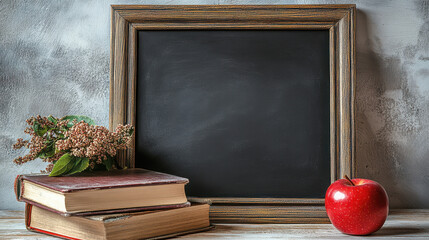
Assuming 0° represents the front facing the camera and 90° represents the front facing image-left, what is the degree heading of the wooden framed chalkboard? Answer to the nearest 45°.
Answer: approximately 0°
